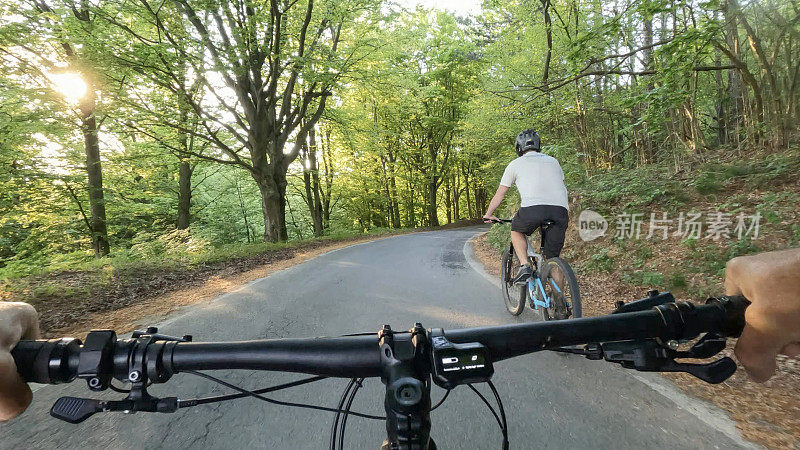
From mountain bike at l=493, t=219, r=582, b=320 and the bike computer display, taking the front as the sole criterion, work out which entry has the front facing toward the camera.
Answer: the bike computer display

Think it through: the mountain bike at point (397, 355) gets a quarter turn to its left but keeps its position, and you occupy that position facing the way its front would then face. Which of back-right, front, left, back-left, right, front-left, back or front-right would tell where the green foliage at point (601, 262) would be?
back-right

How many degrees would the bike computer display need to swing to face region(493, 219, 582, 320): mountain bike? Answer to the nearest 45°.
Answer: approximately 180°

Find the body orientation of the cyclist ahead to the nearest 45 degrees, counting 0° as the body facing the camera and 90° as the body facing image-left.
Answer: approximately 135°

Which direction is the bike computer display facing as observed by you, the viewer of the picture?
facing the viewer

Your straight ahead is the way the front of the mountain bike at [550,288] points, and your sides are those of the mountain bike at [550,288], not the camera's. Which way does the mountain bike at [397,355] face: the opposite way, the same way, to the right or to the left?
the same way

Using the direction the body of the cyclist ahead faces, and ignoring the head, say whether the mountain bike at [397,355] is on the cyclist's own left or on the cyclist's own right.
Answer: on the cyclist's own left

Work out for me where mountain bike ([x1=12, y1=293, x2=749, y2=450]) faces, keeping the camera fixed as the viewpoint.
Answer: facing away from the viewer

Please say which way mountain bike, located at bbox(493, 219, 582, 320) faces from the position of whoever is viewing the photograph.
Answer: facing away from the viewer and to the left of the viewer

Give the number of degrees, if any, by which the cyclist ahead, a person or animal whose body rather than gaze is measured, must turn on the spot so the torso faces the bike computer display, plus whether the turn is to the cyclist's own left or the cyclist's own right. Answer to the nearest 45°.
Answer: approximately 135° to the cyclist's own left

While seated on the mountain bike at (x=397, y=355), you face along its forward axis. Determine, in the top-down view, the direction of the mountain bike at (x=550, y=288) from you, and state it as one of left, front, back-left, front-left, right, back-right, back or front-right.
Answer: front-right

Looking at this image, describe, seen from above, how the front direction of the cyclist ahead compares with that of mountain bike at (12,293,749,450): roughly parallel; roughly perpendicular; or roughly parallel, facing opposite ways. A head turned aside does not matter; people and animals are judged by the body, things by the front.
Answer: roughly parallel

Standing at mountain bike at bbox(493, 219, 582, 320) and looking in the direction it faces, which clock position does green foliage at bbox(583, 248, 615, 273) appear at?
The green foliage is roughly at 2 o'clock from the mountain bike.

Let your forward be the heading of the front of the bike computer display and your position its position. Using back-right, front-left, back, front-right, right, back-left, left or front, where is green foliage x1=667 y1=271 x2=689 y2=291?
back-left

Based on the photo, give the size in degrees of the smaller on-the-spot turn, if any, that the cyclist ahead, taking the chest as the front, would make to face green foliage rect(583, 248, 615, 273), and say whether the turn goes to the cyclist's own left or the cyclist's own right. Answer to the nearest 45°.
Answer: approximately 45° to the cyclist's own right
